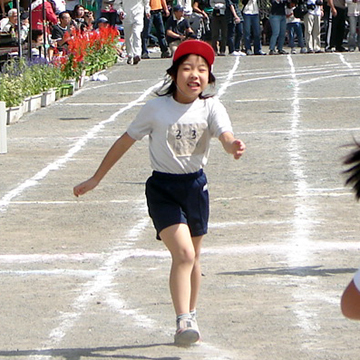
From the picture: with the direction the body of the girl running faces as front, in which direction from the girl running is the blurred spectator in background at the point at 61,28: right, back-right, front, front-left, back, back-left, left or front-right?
back

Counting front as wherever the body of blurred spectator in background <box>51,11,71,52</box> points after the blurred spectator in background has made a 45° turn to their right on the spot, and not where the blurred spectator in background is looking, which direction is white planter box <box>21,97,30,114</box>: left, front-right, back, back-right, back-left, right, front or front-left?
front

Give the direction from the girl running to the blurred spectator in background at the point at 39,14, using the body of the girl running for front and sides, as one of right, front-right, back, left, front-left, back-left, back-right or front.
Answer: back

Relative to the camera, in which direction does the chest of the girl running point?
toward the camera

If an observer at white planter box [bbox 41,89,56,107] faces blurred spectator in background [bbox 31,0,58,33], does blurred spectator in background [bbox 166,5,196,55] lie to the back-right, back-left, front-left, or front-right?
front-right

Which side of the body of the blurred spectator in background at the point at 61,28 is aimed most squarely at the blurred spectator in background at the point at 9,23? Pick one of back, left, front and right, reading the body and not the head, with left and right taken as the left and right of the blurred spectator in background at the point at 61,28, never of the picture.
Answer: right

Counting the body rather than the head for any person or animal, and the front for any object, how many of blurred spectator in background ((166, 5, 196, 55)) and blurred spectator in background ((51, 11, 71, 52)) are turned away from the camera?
0

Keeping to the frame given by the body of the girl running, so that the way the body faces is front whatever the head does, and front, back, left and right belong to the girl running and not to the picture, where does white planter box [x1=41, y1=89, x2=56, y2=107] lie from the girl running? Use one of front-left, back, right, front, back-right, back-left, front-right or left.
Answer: back

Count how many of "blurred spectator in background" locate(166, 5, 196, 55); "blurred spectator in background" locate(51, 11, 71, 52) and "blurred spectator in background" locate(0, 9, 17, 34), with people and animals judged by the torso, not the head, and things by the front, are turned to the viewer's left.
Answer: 0

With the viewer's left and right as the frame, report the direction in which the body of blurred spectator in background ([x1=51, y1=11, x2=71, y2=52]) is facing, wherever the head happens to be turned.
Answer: facing the viewer and to the right of the viewer

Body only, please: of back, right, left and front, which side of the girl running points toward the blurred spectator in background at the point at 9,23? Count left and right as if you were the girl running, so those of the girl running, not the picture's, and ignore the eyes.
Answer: back

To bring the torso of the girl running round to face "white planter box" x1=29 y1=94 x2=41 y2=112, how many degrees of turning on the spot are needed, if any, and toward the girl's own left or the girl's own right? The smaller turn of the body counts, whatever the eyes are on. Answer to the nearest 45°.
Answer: approximately 180°
